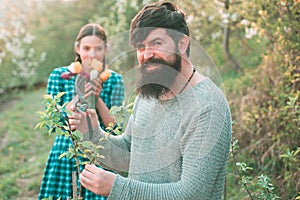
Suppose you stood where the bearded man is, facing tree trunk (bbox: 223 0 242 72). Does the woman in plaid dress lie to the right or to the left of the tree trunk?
left

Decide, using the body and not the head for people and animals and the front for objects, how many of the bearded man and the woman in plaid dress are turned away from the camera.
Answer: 0

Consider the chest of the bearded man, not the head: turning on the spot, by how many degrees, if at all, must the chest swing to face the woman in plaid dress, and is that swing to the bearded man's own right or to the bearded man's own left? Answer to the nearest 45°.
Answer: approximately 90° to the bearded man's own right

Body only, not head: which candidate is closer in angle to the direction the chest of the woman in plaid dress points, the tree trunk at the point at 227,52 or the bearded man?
the bearded man

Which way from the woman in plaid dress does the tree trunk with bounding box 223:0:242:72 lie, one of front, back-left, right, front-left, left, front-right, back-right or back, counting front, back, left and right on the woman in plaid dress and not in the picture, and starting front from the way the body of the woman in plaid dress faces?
back-left

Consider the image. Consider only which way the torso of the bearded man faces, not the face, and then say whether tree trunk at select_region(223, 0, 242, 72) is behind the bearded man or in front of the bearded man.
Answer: behind

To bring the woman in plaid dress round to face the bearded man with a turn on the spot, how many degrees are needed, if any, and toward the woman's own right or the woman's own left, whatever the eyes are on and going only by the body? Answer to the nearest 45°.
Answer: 0° — they already face them

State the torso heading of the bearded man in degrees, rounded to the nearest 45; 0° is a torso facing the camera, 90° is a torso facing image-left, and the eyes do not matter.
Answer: approximately 45°
